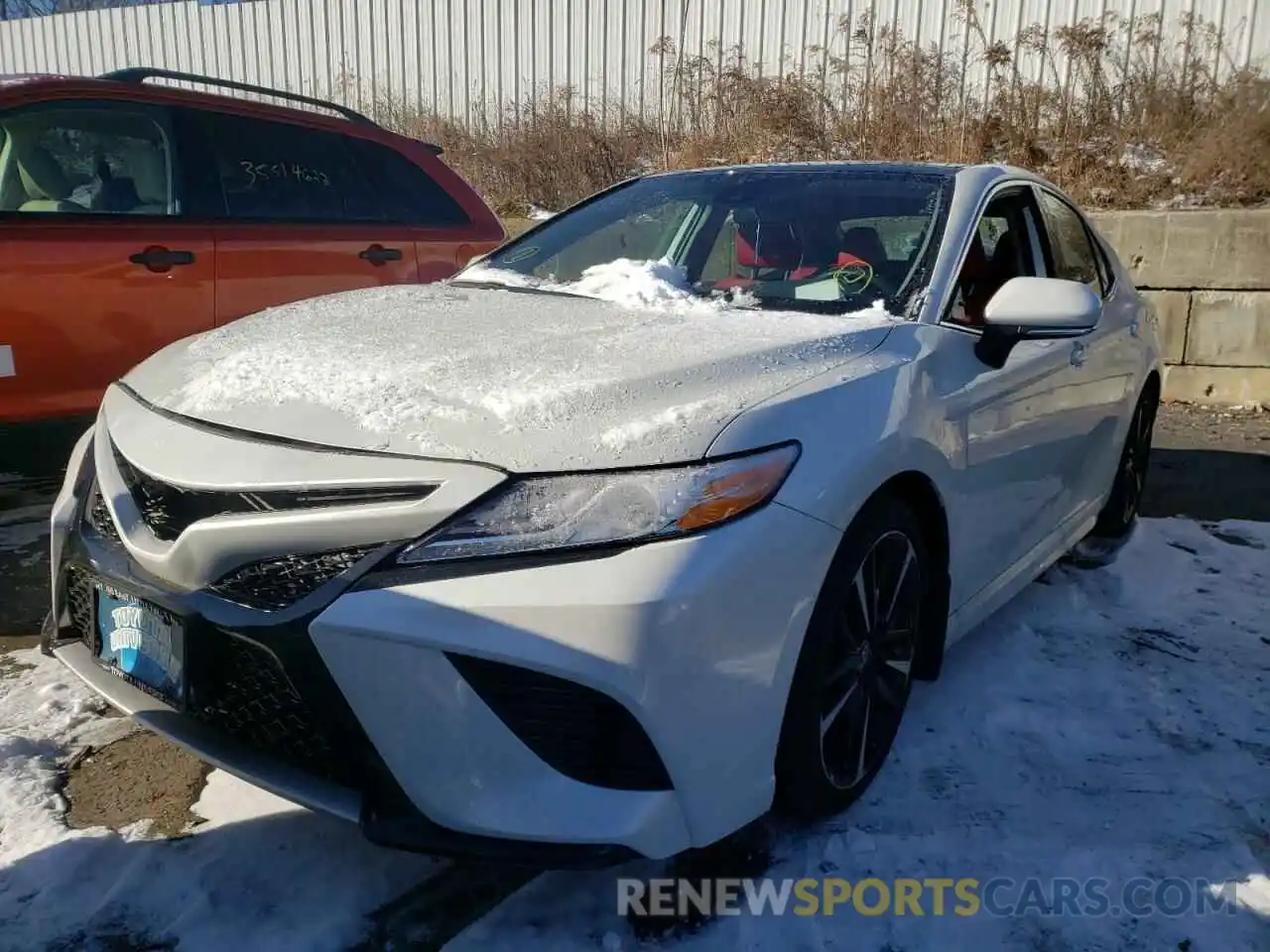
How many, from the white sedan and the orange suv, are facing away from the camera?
0

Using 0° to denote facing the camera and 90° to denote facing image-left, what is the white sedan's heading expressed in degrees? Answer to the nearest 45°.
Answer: approximately 45°
